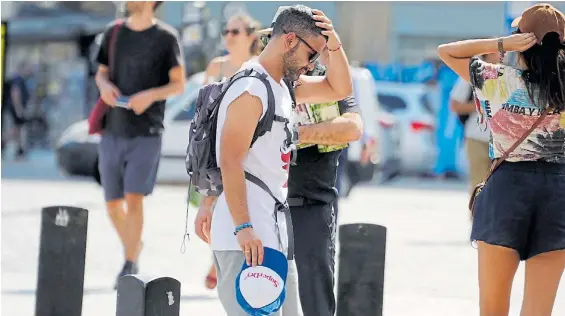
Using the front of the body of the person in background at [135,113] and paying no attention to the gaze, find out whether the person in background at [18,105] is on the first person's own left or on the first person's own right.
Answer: on the first person's own right

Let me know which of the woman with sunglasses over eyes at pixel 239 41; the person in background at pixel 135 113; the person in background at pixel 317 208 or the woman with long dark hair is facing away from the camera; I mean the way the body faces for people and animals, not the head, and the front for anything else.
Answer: the woman with long dark hair

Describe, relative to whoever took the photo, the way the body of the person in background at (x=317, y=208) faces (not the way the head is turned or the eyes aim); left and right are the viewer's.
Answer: facing the viewer and to the left of the viewer

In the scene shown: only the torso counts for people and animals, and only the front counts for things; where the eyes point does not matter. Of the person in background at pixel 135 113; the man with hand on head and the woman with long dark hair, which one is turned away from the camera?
the woman with long dark hair

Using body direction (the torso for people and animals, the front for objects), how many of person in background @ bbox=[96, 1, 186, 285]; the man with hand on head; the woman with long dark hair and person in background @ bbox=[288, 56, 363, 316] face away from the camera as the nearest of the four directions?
1

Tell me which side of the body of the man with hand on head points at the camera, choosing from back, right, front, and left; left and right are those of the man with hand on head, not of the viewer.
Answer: right

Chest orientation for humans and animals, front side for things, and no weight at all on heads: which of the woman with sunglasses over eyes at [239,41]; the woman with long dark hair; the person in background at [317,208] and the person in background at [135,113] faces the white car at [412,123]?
the woman with long dark hair

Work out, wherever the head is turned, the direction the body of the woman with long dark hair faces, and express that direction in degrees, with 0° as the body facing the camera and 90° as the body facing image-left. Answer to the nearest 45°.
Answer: approximately 180°

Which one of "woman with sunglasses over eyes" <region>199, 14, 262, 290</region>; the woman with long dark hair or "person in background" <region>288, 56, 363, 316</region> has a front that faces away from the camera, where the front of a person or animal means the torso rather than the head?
the woman with long dark hair
